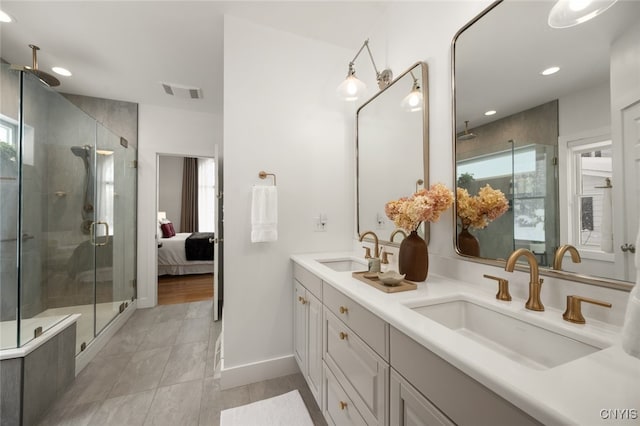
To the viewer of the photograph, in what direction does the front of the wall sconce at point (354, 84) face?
facing the viewer and to the left of the viewer

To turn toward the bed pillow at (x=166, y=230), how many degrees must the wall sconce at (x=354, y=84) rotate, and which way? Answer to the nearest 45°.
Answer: approximately 90° to its right

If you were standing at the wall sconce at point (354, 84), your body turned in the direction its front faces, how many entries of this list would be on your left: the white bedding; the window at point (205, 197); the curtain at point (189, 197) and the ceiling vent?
0

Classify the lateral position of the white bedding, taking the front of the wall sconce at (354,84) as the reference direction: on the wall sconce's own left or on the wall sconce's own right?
on the wall sconce's own right

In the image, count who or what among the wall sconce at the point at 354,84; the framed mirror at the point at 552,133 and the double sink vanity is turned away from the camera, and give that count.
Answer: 0

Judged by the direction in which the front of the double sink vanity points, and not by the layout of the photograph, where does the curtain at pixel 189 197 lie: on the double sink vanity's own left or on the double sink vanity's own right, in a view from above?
on the double sink vanity's own right

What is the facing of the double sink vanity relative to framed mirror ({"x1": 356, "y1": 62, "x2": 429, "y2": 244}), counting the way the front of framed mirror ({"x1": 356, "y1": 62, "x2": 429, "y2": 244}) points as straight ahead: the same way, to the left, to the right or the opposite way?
the same way

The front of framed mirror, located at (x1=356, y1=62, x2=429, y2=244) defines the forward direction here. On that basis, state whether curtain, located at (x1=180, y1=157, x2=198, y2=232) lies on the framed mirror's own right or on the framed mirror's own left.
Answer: on the framed mirror's own right

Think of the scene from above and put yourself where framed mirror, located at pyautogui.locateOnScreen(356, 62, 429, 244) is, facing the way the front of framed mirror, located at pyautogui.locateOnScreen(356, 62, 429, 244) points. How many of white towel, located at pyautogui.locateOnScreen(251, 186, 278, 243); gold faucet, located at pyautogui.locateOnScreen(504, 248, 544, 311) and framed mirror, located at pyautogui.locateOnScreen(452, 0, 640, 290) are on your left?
2

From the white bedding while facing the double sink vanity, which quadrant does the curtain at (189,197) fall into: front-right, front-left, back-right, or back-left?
back-left

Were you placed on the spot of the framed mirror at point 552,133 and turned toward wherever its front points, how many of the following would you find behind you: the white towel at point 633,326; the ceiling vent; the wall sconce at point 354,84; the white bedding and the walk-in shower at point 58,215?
0

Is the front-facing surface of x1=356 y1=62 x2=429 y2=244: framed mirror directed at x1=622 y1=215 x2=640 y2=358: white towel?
no

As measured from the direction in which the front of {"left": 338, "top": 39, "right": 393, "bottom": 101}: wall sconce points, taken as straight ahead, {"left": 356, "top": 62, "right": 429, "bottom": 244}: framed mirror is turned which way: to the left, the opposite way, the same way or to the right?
the same way

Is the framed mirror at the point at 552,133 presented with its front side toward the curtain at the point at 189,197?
no

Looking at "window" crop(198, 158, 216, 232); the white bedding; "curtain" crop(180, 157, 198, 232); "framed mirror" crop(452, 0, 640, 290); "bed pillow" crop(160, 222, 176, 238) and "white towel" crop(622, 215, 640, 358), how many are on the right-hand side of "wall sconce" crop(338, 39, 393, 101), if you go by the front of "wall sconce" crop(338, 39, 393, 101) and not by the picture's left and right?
4
